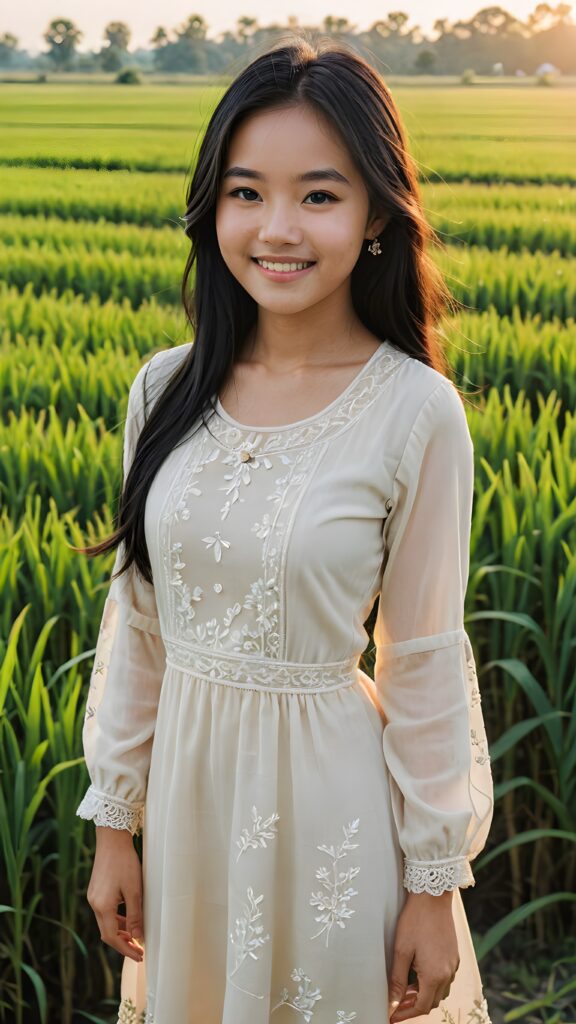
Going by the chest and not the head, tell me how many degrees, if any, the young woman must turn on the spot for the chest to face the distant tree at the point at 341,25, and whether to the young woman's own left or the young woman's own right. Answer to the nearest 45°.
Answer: approximately 135° to the young woman's own right

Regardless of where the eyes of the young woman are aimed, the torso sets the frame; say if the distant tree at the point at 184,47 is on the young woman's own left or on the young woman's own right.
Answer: on the young woman's own right

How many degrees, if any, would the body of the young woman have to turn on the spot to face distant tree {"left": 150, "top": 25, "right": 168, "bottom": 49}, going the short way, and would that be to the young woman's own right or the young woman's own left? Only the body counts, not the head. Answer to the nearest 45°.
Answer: approximately 135° to the young woman's own right

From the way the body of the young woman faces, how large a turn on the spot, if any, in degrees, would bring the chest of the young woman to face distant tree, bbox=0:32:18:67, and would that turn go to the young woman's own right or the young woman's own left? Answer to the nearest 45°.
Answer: approximately 135° to the young woman's own right

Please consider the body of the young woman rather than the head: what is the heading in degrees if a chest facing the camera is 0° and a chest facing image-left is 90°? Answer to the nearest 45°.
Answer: approximately 45°

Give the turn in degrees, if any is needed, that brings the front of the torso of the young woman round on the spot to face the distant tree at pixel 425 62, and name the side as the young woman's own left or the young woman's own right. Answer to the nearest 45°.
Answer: approximately 135° to the young woman's own right

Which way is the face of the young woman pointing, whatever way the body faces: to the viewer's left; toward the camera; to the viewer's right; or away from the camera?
toward the camera

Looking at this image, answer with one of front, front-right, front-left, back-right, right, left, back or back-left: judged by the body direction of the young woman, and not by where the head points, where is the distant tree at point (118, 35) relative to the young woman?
back-right

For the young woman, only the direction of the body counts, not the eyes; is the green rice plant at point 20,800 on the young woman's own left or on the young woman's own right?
on the young woman's own right

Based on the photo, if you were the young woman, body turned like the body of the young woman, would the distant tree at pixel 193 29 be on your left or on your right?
on your right
